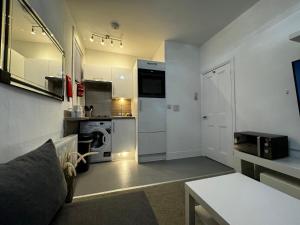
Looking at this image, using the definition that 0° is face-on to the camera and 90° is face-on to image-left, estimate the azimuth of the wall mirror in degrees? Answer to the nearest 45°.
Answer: approximately 315°

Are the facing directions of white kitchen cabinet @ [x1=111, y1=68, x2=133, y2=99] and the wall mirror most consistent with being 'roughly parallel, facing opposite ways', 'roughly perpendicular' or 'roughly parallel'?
roughly perpendicular

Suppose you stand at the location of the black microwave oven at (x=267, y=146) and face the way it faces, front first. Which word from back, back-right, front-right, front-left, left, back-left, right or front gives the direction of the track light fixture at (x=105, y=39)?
front-right

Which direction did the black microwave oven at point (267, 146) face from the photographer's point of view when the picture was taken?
facing the viewer and to the left of the viewer

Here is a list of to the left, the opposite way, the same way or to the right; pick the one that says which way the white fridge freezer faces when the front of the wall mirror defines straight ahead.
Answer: to the right

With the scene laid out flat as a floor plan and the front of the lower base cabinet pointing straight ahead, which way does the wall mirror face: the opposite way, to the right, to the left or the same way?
to the left

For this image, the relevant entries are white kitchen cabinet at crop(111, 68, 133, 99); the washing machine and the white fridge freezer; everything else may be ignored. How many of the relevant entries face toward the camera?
3

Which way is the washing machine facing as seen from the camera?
toward the camera

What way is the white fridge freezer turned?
toward the camera

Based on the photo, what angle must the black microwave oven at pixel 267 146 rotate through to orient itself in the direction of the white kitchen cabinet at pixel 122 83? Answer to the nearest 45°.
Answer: approximately 45° to its right

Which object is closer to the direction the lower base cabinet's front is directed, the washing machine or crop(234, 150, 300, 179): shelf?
the shelf

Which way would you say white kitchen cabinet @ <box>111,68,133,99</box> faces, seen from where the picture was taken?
facing the viewer

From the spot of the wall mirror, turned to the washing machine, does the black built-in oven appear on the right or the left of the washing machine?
right
